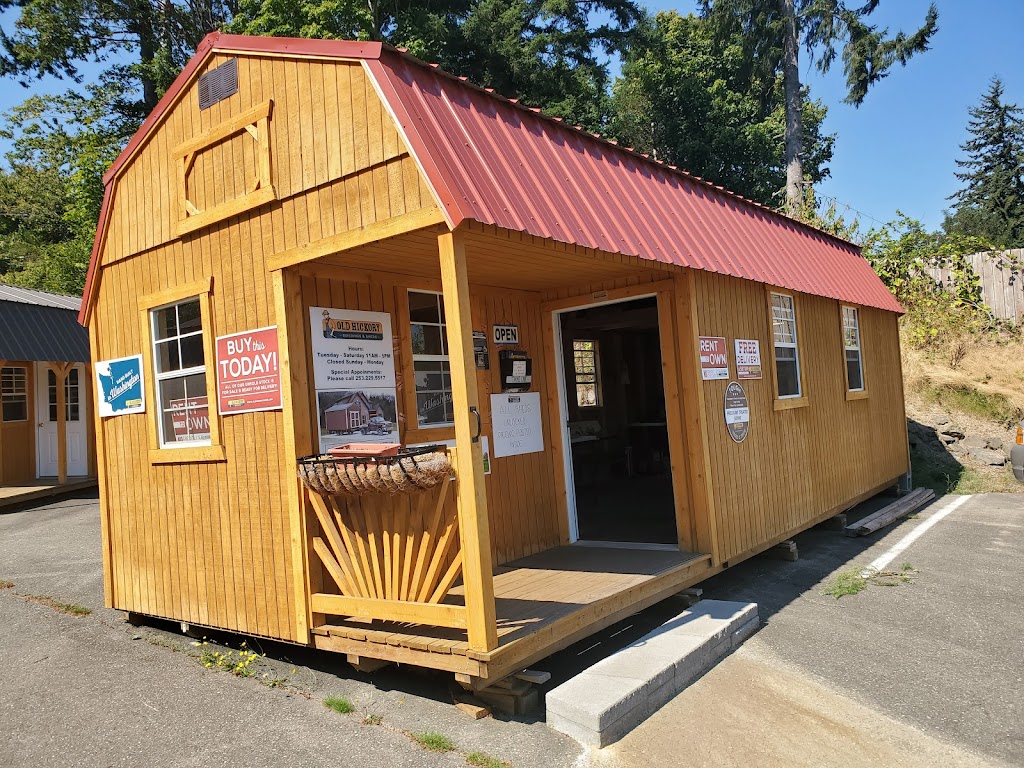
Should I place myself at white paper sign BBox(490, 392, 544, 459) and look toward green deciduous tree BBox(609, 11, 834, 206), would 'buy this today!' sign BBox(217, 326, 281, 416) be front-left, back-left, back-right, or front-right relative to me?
back-left

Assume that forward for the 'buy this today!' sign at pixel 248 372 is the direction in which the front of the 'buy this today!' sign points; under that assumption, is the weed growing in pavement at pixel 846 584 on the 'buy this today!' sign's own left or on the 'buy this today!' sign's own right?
on the 'buy this today!' sign's own left

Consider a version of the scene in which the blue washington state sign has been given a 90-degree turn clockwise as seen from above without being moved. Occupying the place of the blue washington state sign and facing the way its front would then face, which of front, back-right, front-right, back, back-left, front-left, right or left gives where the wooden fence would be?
back-right

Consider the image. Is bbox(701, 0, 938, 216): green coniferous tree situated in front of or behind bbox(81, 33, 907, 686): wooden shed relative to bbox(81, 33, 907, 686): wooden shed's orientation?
behind

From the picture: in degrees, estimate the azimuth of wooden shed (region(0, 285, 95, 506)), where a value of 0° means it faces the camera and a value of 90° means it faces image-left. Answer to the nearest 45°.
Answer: approximately 315°

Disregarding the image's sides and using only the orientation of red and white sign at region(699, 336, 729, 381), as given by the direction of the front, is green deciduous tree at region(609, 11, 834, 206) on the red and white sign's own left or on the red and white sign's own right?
on the red and white sign's own left
